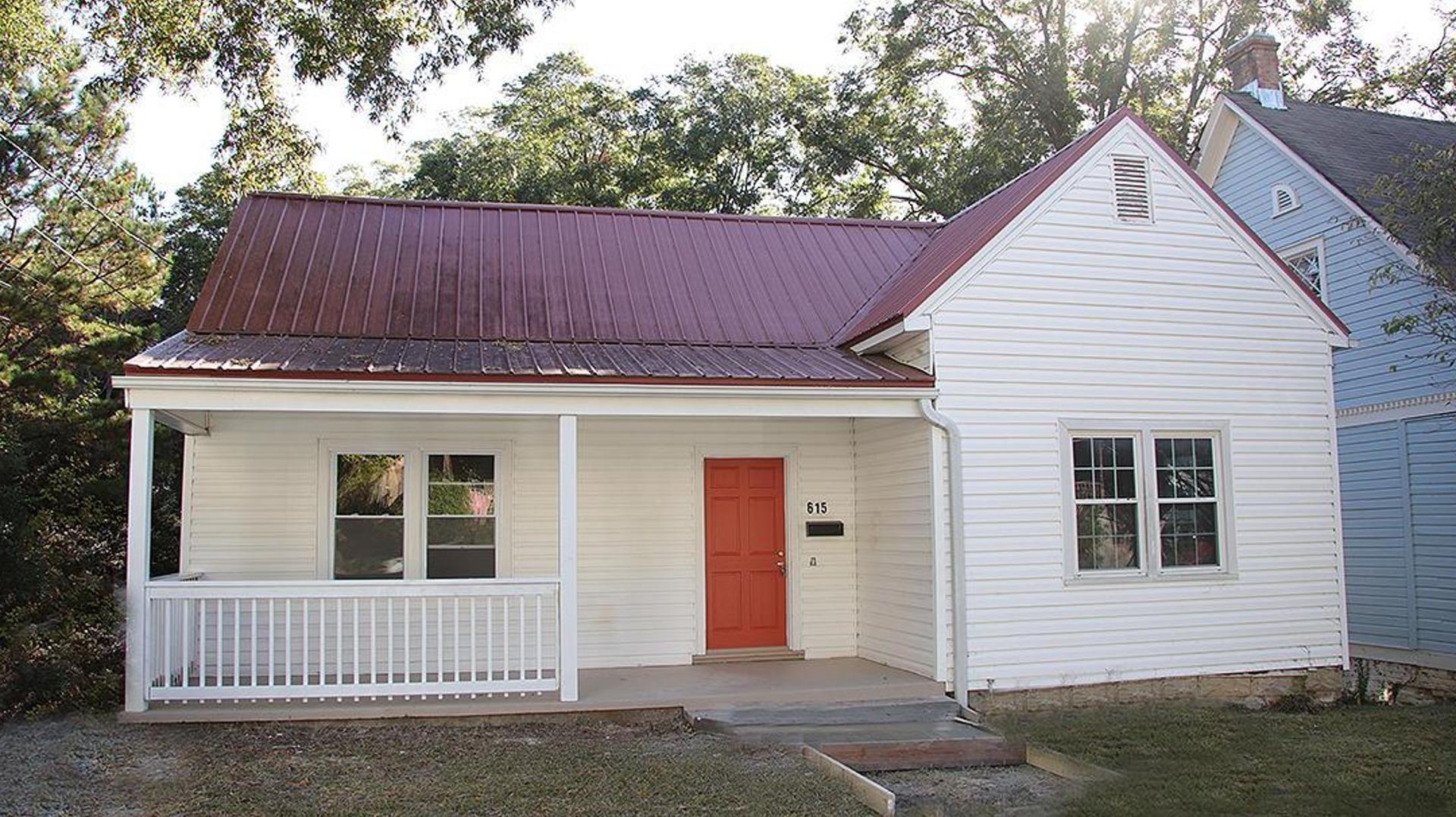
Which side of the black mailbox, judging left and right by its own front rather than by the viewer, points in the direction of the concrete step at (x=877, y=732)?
front

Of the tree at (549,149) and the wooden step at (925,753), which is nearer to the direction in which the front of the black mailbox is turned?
the wooden step

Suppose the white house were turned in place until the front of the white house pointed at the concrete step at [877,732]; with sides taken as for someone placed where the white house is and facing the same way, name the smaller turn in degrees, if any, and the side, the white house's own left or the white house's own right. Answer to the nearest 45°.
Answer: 0° — it already faces it

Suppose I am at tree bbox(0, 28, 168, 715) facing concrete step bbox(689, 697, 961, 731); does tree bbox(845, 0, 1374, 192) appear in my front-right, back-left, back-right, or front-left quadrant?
front-left

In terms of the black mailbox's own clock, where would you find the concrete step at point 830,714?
The concrete step is roughly at 12 o'clock from the black mailbox.

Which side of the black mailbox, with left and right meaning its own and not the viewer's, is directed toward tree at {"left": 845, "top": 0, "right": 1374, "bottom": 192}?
back

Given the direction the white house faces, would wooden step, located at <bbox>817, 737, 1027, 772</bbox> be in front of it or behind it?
in front

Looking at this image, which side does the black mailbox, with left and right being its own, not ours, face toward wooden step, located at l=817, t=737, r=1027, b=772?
front

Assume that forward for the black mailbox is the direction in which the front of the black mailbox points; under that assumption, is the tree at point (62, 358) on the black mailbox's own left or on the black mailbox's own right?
on the black mailbox's own right

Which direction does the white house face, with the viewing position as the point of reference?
facing the viewer

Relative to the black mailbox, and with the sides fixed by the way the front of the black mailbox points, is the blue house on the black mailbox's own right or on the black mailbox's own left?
on the black mailbox's own left
